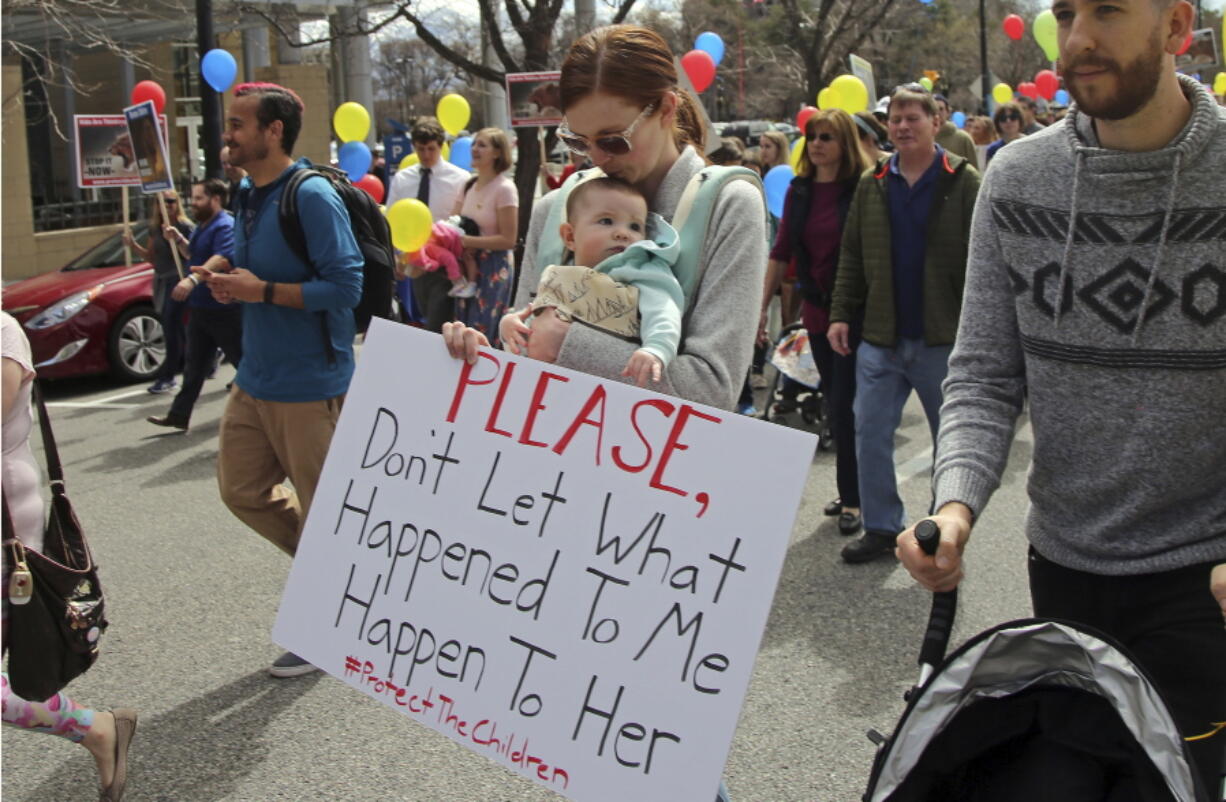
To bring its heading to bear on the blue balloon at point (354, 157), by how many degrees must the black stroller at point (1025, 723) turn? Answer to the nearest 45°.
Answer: approximately 135° to its right

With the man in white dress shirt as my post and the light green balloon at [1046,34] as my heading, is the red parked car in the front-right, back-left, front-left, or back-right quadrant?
back-left

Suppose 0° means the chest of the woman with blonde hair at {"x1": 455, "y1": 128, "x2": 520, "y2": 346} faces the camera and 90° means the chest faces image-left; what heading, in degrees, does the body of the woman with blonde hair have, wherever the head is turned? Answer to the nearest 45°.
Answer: approximately 45°

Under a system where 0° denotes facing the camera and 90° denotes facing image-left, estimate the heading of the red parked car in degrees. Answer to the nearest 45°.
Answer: approximately 45°

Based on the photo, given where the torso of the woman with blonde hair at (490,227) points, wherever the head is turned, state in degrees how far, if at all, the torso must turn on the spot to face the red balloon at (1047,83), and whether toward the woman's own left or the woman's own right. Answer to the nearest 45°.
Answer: approximately 180°

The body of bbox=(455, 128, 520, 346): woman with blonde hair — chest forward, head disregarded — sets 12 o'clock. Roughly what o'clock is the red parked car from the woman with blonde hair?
The red parked car is roughly at 3 o'clock from the woman with blonde hair.
